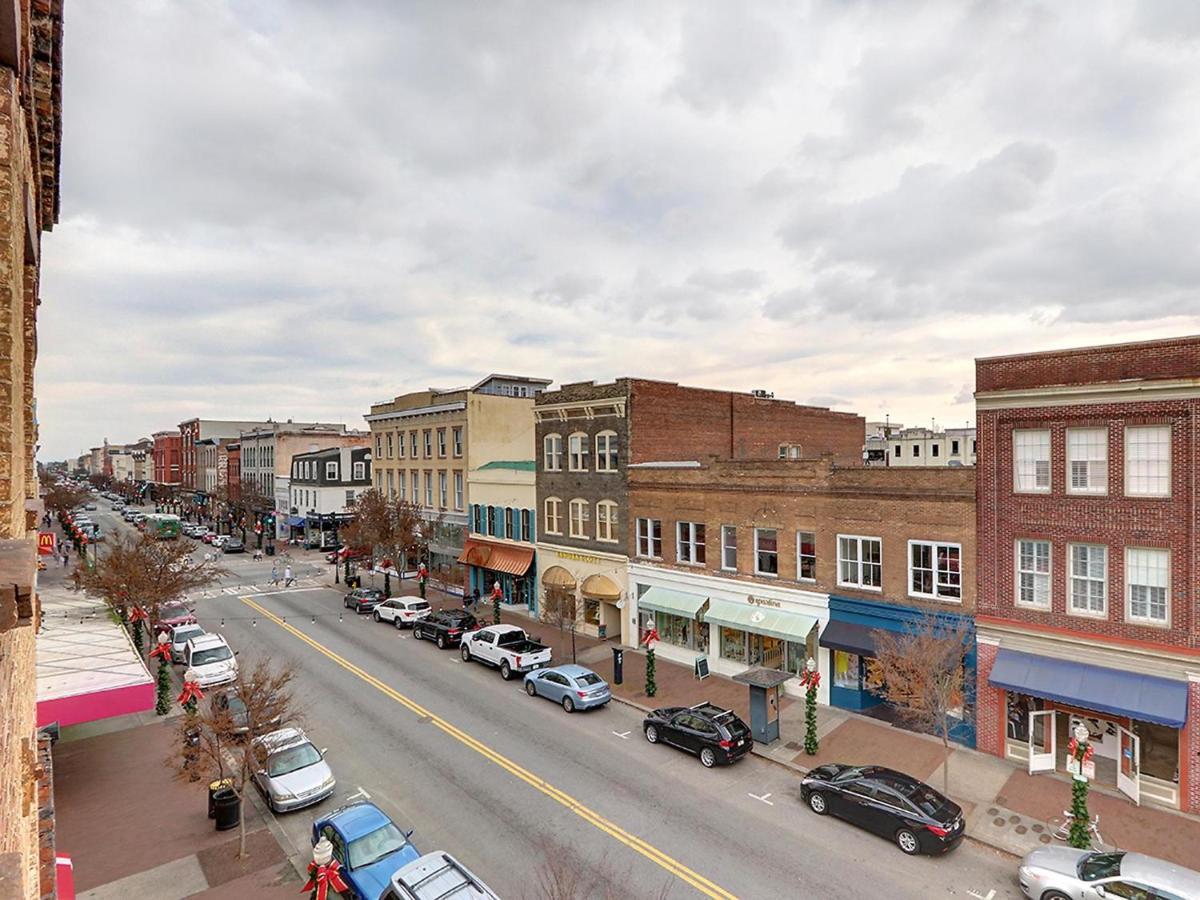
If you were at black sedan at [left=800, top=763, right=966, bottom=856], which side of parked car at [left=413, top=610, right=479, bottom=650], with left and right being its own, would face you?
back

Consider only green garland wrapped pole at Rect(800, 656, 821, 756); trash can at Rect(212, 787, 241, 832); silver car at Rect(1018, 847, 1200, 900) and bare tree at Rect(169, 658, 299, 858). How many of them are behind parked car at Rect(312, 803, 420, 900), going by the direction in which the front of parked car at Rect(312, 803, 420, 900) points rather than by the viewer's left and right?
2

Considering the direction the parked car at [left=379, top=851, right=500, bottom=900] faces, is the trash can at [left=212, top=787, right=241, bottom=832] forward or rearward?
rearward

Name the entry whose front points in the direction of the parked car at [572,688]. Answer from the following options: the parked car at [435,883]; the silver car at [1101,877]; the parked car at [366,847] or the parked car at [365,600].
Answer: the silver car

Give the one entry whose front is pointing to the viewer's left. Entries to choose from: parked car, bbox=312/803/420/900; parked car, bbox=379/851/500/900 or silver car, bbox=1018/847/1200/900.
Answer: the silver car

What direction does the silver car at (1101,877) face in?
to the viewer's left

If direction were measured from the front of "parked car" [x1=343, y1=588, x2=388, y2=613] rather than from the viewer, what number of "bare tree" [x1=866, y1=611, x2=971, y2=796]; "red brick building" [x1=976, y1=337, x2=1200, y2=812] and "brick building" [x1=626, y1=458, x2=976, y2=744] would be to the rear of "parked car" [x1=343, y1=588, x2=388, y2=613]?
3

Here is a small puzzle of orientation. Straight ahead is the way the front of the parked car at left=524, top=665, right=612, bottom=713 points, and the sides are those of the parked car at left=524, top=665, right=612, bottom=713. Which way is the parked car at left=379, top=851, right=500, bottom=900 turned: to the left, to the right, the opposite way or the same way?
the opposite way

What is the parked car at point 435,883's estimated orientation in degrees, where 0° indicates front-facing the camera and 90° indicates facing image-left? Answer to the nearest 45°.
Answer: approximately 315°

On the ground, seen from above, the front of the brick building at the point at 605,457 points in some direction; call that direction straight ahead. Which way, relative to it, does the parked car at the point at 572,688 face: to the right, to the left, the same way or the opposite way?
to the right

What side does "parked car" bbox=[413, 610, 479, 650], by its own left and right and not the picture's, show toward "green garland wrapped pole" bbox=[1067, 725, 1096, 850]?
back

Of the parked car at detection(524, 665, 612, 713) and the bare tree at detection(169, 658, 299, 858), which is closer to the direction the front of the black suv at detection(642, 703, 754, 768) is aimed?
the parked car

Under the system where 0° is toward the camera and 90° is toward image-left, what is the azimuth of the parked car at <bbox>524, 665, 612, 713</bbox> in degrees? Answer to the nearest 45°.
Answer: approximately 135°

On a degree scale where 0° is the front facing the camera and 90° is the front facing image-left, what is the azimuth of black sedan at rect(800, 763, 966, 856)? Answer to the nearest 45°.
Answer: approximately 135°

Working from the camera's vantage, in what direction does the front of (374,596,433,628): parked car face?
facing away from the viewer and to the left of the viewer
